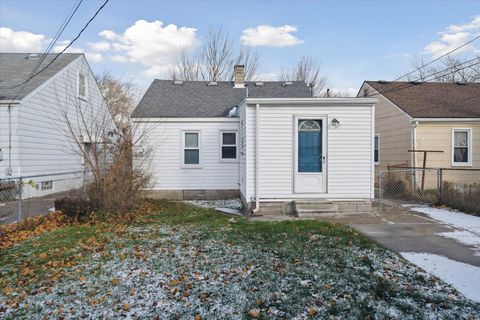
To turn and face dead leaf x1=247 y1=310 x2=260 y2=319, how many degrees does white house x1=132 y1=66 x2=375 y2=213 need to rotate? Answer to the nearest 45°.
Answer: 0° — it already faces it

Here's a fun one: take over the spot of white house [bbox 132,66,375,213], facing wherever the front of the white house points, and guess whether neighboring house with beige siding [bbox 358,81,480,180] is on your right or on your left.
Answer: on your left

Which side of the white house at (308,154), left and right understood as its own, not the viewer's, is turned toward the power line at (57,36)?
right

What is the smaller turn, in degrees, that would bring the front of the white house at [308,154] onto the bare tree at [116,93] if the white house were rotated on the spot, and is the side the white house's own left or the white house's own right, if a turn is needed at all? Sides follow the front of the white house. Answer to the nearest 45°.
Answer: approximately 135° to the white house's own right

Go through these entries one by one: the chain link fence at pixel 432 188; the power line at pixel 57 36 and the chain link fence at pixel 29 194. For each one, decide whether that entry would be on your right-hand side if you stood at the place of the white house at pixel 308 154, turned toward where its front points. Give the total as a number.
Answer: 2

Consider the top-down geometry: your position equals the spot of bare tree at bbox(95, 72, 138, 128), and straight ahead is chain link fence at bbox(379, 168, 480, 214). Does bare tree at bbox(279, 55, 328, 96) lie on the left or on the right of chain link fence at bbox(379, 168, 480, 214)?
left

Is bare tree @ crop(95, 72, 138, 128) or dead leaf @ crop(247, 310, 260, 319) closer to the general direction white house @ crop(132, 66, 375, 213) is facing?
the dead leaf
